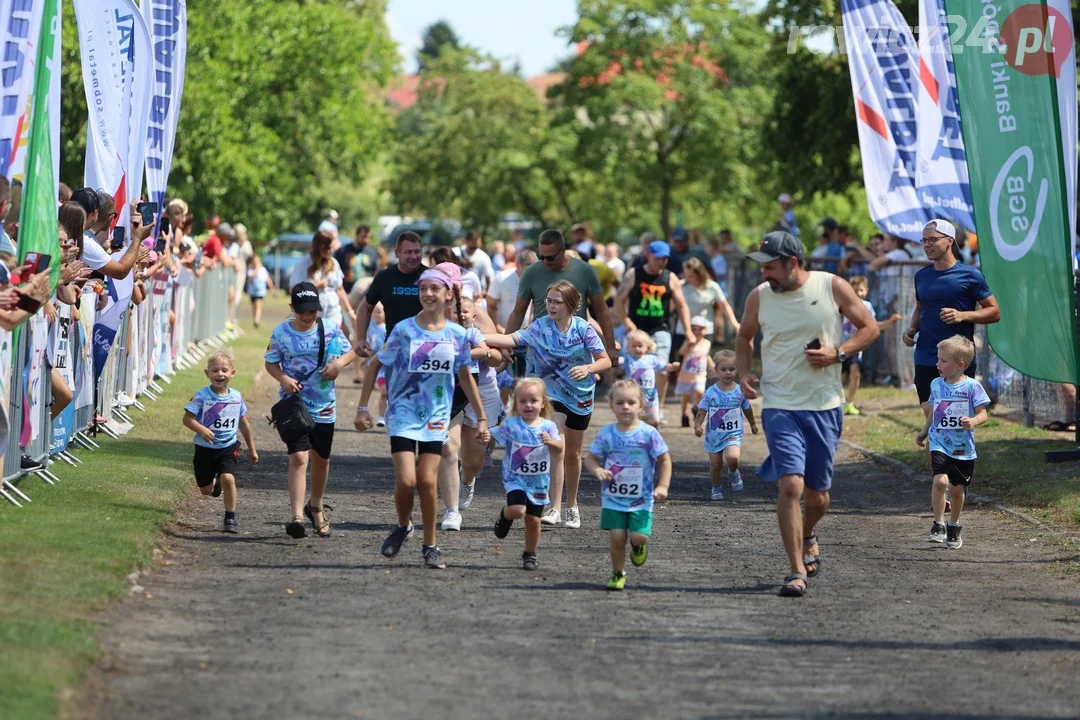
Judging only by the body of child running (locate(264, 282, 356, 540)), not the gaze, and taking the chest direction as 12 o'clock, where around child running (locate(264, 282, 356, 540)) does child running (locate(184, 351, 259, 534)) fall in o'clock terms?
child running (locate(184, 351, 259, 534)) is roughly at 4 o'clock from child running (locate(264, 282, 356, 540)).

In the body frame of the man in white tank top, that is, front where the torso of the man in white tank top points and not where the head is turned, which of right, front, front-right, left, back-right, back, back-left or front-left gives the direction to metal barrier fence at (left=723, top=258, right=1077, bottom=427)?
back

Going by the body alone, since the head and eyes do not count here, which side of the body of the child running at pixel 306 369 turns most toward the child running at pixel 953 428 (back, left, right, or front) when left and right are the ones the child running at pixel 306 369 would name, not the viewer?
left

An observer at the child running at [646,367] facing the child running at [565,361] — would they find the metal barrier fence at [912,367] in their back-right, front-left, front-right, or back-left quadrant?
back-left

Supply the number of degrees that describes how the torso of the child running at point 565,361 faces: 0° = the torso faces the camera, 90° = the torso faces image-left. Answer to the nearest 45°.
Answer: approximately 0°

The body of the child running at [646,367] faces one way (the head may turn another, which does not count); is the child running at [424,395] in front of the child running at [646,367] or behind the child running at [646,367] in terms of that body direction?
in front

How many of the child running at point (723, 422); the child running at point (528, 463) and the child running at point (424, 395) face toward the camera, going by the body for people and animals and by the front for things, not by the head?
3
